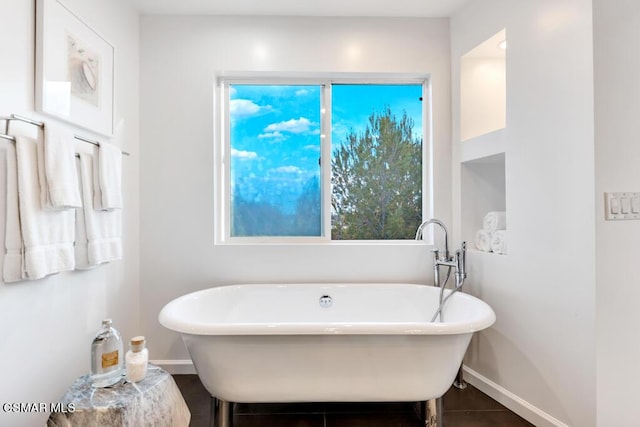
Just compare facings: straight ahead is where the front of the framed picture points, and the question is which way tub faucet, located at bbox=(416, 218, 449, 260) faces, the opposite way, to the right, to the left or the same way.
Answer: the opposite way

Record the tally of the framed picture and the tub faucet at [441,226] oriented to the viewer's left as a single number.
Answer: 1

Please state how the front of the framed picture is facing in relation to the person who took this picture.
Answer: facing the viewer and to the right of the viewer

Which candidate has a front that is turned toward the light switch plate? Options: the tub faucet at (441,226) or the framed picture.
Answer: the framed picture

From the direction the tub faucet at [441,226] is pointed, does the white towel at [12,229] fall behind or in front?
in front

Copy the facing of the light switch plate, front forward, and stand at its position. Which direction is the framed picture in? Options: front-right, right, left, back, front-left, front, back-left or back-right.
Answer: front-right

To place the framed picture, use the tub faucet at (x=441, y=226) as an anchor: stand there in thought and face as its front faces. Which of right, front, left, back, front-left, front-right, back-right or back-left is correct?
front-left

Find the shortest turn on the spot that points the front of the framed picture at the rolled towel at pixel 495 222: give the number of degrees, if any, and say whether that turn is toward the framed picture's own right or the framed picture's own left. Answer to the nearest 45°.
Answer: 0° — it already faces it

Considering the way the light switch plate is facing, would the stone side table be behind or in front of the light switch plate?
in front

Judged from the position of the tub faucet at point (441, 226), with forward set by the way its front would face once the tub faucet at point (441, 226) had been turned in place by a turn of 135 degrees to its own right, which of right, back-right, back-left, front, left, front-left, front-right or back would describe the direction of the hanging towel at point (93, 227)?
back

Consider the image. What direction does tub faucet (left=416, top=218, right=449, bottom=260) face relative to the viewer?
to the viewer's left
